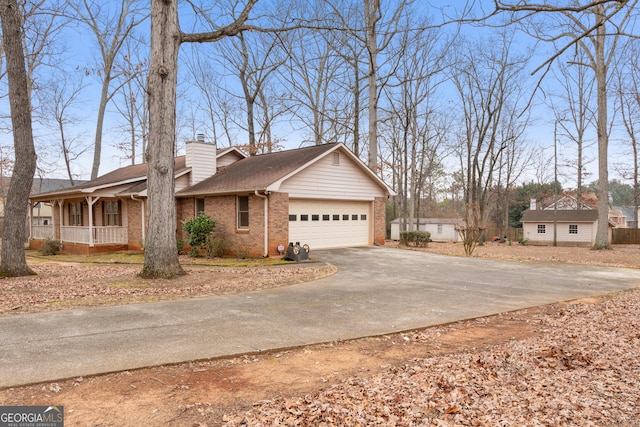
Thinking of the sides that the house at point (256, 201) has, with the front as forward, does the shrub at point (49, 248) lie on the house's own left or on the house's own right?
on the house's own right

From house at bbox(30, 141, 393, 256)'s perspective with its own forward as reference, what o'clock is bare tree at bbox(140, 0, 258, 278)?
The bare tree is roughly at 11 o'clock from the house.

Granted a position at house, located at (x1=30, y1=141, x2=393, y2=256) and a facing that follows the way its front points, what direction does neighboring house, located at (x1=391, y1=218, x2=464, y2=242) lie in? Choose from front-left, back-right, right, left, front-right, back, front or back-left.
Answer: back

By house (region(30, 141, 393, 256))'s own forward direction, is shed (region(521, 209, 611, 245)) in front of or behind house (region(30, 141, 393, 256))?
behind

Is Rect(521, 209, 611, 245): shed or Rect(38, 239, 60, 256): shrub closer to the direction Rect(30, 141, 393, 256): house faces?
the shrub

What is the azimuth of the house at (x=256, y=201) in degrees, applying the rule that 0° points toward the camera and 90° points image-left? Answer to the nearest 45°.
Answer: approximately 45°

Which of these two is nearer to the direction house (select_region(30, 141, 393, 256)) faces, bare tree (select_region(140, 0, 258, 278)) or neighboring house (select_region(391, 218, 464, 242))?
the bare tree
